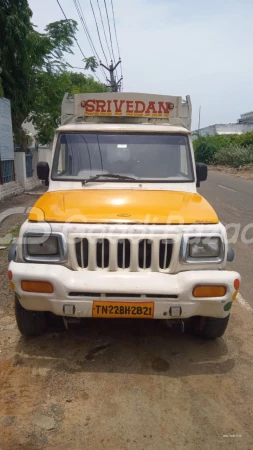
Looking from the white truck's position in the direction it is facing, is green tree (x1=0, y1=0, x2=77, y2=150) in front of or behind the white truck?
behind

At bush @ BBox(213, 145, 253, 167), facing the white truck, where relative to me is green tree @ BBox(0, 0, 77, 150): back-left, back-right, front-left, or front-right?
front-right

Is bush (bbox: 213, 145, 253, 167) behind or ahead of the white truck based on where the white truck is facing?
behind

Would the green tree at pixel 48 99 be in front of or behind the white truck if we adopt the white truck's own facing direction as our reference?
behind

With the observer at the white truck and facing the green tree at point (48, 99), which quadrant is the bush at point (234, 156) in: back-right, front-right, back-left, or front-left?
front-right

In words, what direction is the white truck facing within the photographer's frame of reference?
facing the viewer

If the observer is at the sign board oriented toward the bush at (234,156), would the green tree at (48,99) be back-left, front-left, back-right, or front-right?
front-left
